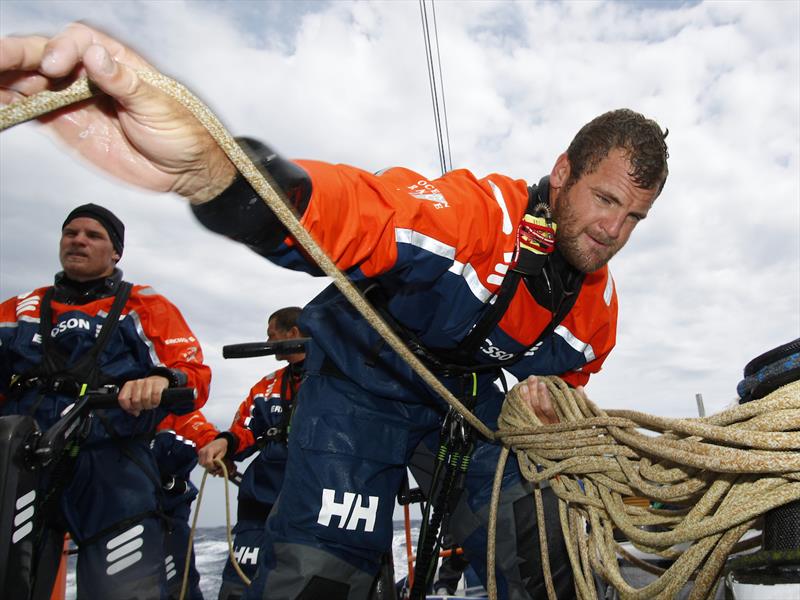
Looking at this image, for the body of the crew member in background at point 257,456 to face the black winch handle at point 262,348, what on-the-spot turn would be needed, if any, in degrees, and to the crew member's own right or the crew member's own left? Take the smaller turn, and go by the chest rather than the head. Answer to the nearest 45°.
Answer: approximately 45° to the crew member's own left

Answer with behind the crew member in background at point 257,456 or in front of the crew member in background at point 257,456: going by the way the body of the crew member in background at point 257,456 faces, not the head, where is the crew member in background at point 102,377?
in front

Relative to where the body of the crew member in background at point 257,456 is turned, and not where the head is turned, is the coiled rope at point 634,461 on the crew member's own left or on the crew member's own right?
on the crew member's own left

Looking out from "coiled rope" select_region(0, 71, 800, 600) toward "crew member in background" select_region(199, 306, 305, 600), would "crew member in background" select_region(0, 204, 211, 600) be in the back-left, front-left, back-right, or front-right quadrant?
front-left

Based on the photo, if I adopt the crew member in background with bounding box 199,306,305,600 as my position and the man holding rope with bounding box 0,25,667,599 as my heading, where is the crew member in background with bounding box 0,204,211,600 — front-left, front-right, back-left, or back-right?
front-right

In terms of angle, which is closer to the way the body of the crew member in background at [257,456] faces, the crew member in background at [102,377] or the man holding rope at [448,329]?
the crew member in background

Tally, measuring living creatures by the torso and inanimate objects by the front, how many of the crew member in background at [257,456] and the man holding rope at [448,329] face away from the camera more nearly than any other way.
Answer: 0

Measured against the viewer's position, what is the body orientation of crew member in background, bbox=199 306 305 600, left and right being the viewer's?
facing the viewer and to the left of the viewer

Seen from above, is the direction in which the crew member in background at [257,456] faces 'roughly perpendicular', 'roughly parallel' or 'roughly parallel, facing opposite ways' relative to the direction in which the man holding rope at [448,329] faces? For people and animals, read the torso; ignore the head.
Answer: roughly perpendicular
